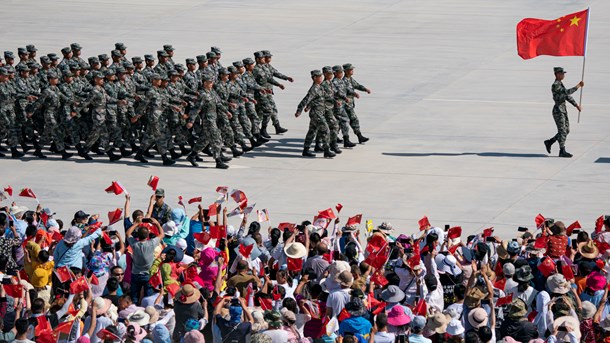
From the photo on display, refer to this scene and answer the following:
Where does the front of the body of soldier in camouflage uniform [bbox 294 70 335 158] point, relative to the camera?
to the viewer's right

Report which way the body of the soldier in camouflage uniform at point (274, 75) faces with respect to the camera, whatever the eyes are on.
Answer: to the viewer's right

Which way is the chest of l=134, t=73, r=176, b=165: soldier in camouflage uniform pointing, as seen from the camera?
to the viewer's right

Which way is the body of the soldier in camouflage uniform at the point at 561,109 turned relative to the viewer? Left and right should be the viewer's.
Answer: facing to the right of the viewer

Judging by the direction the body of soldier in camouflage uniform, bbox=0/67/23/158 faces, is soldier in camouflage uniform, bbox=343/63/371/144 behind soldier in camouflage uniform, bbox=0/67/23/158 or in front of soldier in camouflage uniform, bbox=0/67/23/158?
in front

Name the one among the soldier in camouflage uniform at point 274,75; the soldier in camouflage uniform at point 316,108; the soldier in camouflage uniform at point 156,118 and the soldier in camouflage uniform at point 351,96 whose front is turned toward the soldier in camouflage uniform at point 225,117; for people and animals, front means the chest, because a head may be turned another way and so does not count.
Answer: the soldier in camouflage uniform at point 156,118

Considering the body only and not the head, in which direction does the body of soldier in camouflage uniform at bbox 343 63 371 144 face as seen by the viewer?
to the viewer's right

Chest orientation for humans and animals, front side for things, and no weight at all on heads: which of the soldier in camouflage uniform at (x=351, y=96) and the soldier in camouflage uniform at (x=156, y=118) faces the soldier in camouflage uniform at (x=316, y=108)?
the soldier in camouflage uniform at (x=156, y=118)

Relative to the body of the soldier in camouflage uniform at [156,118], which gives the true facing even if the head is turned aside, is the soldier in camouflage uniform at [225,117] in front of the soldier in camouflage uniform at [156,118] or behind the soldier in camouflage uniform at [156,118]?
in front

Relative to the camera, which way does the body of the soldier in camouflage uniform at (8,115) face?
to the viewer's right

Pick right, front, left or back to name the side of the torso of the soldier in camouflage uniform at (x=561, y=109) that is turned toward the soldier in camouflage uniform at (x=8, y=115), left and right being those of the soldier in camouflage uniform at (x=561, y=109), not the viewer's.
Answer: back

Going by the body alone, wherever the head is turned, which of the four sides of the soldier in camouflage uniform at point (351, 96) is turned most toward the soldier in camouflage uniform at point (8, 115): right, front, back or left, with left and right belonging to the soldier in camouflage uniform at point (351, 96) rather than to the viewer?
back

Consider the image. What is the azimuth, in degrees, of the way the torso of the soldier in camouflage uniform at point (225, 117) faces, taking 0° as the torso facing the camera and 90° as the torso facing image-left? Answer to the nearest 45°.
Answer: approximately 270°

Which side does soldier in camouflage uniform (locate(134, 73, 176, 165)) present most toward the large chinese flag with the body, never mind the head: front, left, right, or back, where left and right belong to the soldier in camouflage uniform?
front
